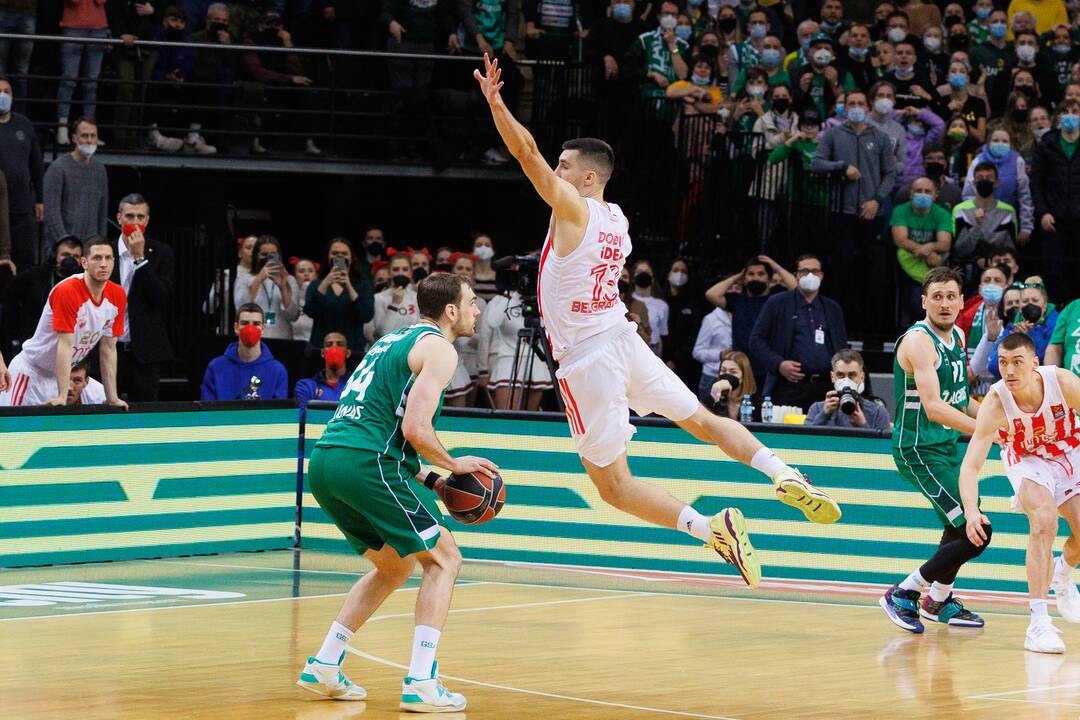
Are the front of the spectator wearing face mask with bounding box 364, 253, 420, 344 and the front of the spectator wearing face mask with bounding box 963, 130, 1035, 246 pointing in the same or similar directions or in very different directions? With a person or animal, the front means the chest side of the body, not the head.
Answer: same or similar directions

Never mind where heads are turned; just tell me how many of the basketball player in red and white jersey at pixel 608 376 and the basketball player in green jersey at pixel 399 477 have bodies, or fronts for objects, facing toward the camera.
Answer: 0

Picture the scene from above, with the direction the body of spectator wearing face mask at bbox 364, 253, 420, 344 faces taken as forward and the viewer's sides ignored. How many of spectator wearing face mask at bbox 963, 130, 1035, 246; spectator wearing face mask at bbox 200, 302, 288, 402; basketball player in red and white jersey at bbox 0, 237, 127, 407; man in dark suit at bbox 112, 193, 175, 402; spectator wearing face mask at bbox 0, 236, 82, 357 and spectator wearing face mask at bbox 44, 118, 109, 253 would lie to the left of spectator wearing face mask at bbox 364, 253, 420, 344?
1

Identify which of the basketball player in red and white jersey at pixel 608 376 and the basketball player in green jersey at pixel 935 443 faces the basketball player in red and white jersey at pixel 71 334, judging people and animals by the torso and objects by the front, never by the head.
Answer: the basketball player in red and white jersey at pixel 608 376

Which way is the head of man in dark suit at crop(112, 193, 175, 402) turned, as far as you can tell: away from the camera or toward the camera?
toward the camera

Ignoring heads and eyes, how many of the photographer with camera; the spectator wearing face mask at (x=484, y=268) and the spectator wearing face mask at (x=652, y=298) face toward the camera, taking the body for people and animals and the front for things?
3

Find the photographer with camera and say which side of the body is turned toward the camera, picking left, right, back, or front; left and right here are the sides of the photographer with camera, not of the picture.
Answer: front

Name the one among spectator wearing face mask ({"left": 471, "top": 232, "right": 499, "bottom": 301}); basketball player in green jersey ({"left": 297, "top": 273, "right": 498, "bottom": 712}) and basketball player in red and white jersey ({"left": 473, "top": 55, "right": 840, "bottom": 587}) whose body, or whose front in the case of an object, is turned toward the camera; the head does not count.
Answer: the spectator wearing face mask

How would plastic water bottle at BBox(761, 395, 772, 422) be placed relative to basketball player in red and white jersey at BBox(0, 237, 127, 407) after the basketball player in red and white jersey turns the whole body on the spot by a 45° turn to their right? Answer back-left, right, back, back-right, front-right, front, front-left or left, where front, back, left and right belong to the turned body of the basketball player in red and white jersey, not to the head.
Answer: left

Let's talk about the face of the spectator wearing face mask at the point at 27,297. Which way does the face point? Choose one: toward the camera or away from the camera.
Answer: toward the camera

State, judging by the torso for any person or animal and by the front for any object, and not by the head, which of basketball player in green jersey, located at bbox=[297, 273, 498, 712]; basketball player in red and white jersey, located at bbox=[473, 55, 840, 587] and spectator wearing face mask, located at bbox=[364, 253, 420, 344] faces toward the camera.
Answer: the spectator wearing face mask

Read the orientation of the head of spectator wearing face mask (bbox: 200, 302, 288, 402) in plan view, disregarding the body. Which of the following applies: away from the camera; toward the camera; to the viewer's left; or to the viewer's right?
toward the camera

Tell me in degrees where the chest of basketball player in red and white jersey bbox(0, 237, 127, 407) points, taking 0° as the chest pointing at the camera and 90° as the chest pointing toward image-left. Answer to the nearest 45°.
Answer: approximately 315°

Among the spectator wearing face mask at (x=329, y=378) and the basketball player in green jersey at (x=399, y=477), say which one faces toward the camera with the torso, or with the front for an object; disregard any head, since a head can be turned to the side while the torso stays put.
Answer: the spectator wearing face mask

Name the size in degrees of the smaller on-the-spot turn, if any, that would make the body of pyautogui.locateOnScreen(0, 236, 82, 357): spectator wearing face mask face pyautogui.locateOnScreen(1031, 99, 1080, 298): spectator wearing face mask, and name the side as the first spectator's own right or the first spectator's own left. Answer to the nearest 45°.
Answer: approximately 45° to the first spectator's own left

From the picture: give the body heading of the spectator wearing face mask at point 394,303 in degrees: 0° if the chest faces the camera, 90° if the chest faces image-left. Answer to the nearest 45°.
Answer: approximately 0°

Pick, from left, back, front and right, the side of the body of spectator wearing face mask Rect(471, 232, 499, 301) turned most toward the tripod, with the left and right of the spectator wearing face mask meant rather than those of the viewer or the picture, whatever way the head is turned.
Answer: front

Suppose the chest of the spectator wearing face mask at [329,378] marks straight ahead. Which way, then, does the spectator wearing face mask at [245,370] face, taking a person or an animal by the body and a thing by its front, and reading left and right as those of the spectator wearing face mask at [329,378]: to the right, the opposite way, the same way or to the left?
the same way

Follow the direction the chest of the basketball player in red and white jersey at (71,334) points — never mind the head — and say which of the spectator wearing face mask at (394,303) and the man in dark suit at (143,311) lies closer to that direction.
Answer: the spectator wearing face mask

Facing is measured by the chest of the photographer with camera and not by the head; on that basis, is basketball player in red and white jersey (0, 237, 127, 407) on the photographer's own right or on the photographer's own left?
on the photographer's own right
